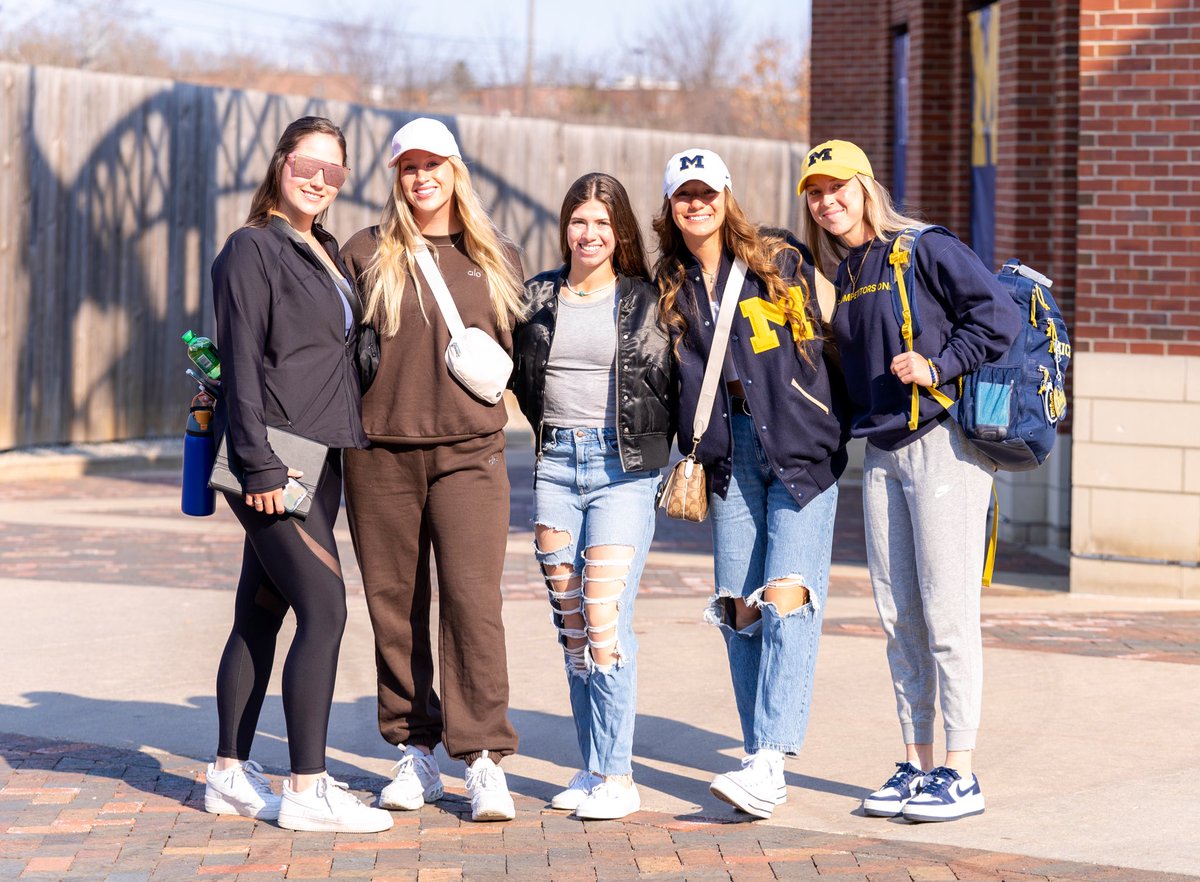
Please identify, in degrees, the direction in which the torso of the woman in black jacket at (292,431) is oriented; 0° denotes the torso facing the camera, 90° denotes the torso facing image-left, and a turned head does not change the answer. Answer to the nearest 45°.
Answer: approximately 315°

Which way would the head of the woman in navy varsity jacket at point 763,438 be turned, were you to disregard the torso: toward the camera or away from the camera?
toward the camera

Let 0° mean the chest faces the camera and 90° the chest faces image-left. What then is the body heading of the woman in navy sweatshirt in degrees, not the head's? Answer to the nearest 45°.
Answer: approximately 45°

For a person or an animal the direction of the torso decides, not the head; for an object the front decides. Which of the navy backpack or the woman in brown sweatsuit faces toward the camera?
the woman in brown sweatsuit

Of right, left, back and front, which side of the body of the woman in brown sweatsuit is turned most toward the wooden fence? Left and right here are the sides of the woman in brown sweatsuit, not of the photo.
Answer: back

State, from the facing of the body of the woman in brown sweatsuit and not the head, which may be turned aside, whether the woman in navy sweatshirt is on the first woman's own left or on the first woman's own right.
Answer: on the first woman's own left

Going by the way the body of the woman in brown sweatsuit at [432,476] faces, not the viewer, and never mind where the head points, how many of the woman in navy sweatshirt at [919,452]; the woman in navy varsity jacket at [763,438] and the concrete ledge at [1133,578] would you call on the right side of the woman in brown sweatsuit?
0

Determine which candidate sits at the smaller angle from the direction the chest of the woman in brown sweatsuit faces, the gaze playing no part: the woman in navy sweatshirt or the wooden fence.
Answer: the woman in navy sweatshirt

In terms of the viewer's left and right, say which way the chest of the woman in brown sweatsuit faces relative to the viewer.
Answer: facing the viewer

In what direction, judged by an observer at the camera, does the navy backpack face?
facing to the right of the viewer
